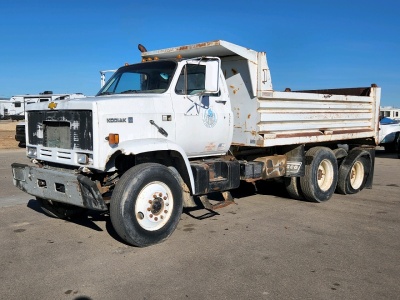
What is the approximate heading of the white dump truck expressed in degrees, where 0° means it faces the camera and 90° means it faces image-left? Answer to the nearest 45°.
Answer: approximately 45°
